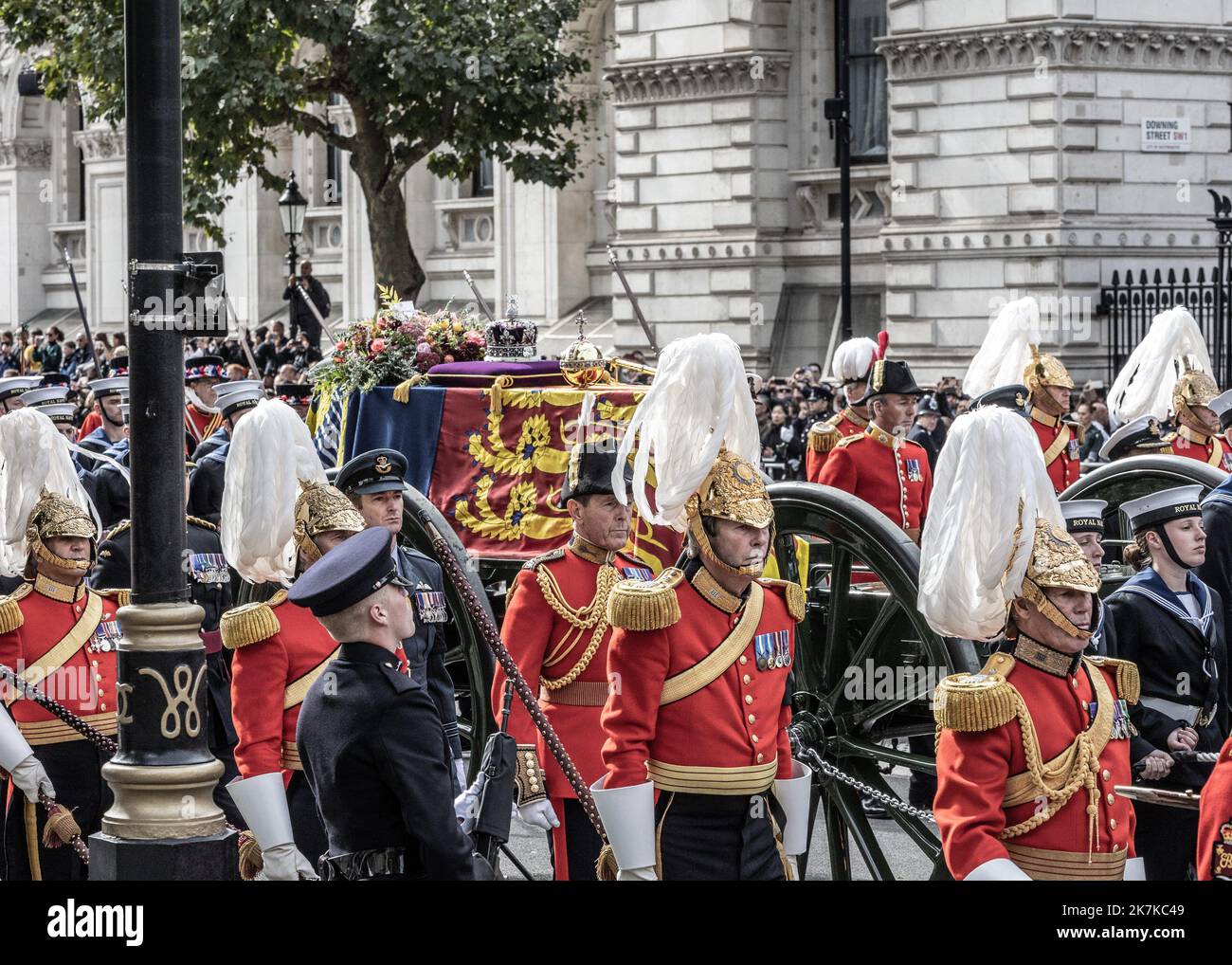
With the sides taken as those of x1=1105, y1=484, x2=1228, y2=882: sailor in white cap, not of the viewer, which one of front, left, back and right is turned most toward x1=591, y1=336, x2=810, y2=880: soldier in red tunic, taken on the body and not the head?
right

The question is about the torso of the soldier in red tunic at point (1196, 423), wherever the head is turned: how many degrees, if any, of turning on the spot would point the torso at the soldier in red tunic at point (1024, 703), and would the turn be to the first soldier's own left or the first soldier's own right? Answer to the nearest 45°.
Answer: approximately 45° to the first soldier's own right

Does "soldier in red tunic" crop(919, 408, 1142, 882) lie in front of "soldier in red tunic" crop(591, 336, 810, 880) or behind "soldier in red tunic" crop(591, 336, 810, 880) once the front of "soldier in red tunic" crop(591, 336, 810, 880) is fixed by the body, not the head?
in front

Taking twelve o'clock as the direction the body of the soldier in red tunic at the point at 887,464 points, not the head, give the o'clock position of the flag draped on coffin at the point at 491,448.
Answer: The flag draped on coffin is roughly at 4 o'clock from the soldier in red tunic.

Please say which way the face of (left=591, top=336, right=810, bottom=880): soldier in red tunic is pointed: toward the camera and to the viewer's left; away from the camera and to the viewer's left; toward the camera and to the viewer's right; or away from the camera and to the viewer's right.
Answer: toward the camera and to the viewer's right

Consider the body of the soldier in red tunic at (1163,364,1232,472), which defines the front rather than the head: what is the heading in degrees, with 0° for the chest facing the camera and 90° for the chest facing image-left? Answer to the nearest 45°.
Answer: approximately 315°

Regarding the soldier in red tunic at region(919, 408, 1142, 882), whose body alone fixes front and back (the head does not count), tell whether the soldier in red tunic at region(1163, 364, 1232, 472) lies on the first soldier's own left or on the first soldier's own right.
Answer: on the first soldier's own left

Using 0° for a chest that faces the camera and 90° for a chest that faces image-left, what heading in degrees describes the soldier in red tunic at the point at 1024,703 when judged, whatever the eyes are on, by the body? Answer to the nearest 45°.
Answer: approximately 315°
